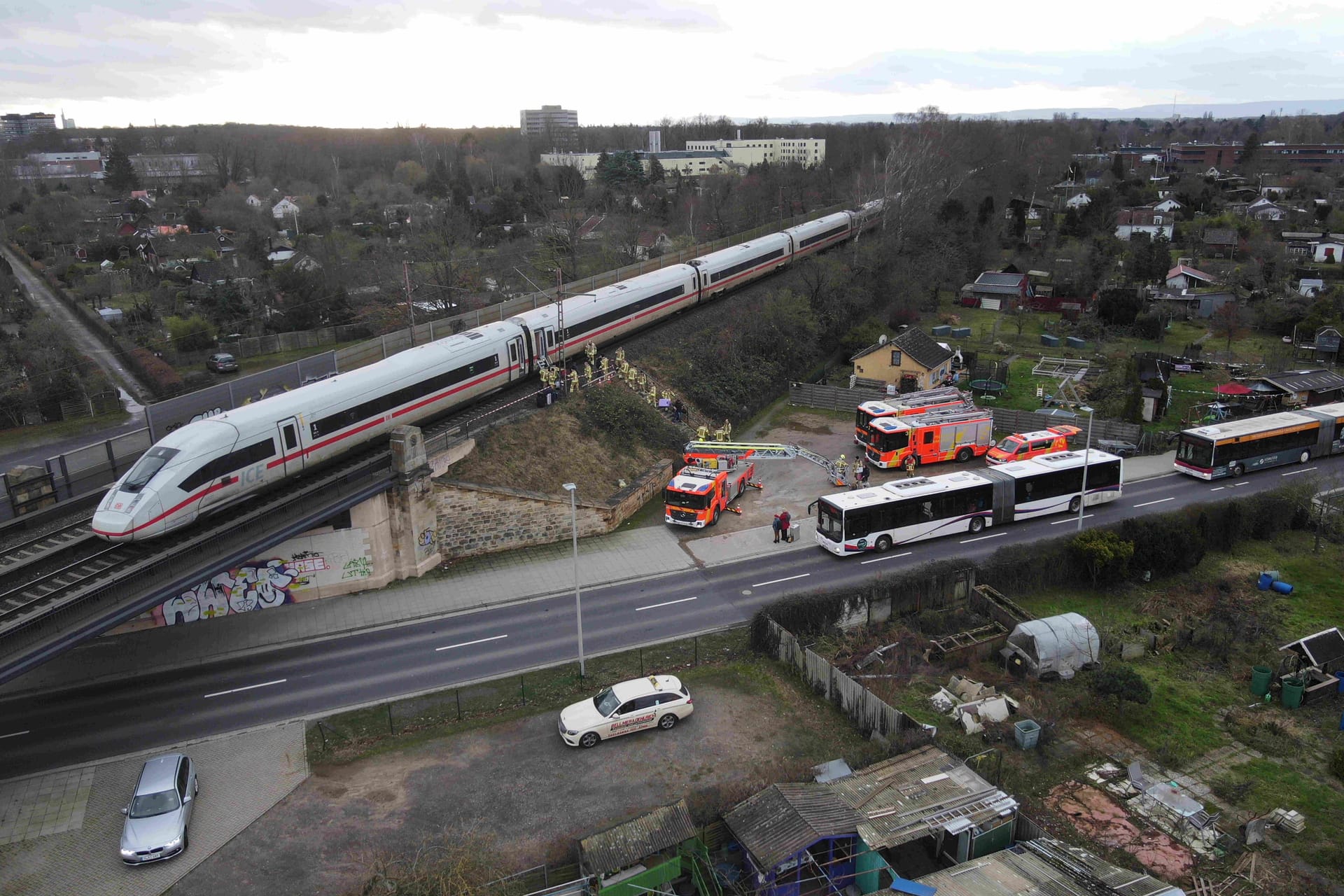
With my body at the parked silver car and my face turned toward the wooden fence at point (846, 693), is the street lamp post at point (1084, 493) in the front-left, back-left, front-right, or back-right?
front-left

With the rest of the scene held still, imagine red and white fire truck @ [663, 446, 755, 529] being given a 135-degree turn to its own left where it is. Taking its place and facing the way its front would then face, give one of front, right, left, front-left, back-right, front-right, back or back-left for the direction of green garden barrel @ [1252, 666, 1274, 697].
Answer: front-right

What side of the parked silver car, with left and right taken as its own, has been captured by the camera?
front

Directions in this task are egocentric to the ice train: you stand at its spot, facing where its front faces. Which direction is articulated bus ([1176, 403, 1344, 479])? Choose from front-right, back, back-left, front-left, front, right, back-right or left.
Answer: back-left

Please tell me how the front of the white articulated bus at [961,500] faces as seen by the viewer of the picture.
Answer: facing the viewer and to the left of the viewer

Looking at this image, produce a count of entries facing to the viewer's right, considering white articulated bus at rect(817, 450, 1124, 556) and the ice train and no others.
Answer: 0

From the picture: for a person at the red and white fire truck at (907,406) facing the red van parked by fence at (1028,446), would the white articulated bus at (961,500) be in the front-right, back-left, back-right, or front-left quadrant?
front-right

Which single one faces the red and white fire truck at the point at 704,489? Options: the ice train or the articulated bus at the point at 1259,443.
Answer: the articulated bus

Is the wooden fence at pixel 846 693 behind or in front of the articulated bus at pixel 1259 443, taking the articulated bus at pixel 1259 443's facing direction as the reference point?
in front

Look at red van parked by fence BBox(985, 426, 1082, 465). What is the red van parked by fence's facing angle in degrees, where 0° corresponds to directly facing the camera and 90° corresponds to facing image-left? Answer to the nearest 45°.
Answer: approximately 45°

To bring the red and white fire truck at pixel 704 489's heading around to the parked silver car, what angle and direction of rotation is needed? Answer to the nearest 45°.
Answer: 0° — it already faces it
